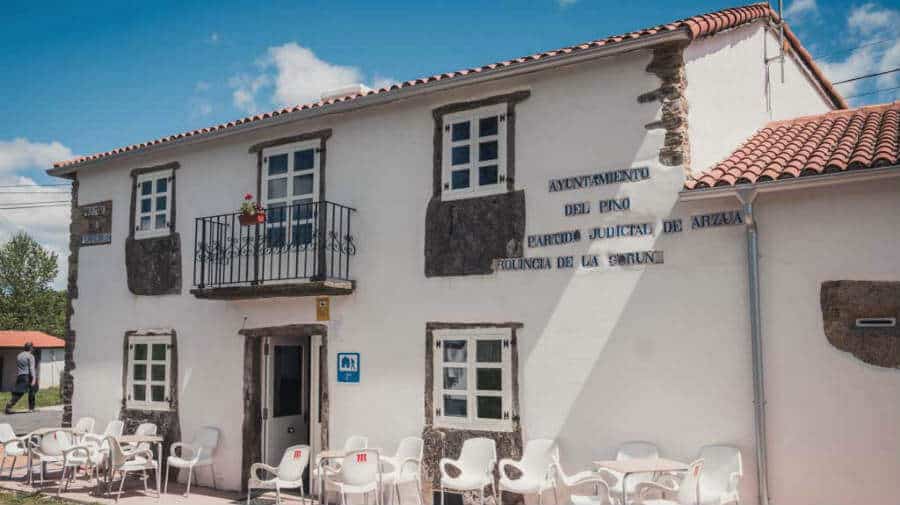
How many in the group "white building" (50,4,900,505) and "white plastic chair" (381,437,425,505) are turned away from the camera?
0

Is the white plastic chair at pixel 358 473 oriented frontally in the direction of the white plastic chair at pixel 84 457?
no

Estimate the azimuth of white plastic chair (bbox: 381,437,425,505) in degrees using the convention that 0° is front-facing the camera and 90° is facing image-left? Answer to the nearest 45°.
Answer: approximately 45°

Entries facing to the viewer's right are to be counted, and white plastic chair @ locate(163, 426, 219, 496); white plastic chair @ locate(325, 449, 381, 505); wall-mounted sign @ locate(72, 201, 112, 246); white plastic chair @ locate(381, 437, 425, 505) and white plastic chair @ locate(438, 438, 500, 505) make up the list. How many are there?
0

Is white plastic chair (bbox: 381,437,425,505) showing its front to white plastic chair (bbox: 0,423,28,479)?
no

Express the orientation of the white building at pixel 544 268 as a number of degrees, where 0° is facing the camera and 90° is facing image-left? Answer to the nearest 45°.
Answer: approximately 45°

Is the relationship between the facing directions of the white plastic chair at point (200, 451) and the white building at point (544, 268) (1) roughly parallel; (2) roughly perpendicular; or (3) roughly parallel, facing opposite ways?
roughly parallel

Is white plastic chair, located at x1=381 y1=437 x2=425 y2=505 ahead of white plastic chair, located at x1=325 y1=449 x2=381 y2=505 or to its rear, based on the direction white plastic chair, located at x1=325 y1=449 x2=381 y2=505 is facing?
to the rear

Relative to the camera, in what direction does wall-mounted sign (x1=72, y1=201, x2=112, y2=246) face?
facing the viewer and to the left of the viewer

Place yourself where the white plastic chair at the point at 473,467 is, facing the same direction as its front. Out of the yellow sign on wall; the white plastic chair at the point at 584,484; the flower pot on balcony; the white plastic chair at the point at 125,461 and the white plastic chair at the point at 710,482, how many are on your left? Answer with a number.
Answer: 2

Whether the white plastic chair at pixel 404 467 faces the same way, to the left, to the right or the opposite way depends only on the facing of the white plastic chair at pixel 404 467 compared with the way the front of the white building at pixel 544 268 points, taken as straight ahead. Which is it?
the same way

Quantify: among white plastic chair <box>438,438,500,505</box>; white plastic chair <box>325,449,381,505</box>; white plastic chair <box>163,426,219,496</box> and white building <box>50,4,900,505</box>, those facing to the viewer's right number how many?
0

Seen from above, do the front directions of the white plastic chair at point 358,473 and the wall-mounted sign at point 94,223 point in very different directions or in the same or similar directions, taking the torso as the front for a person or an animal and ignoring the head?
same or similar directions

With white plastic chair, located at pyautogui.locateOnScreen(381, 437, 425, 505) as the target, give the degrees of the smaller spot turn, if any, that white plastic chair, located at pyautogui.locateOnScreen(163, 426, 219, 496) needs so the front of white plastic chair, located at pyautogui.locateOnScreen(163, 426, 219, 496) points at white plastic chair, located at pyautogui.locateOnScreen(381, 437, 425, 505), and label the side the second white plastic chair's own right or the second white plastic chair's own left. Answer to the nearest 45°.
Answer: approximately 90° to the second white plastic chair's own left

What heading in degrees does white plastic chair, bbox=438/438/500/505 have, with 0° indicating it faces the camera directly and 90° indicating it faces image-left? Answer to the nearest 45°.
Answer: approximately 45°

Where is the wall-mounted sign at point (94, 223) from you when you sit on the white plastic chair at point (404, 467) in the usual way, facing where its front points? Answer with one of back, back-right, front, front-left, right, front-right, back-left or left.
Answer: right

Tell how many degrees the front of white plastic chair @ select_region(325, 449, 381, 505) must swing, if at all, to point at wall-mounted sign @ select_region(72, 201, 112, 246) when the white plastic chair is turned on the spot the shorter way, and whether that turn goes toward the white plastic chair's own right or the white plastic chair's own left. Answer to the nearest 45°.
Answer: approximately 90° to the white plastic chair's own right

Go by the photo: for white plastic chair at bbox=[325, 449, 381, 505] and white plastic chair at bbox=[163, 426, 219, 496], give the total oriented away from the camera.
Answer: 0

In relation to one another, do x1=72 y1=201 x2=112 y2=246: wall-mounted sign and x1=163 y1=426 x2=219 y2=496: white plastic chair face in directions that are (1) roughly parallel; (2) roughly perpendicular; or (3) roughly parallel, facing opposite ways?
roughly parallel

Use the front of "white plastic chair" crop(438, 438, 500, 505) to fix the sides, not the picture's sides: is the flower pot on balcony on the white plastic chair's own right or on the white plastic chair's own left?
on the white plastic chair's own right
